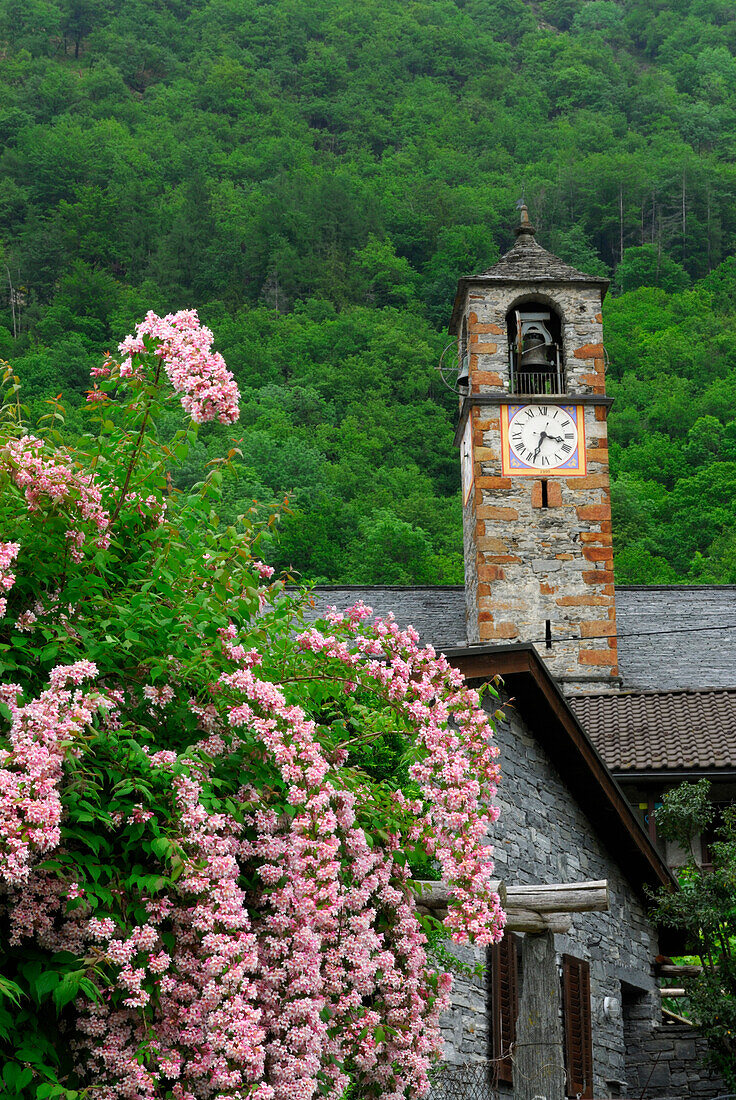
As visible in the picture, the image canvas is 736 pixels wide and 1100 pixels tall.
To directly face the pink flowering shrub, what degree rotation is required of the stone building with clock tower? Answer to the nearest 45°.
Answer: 0° — it already faces it

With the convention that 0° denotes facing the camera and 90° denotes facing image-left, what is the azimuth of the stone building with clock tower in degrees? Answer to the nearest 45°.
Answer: approximately 0°
